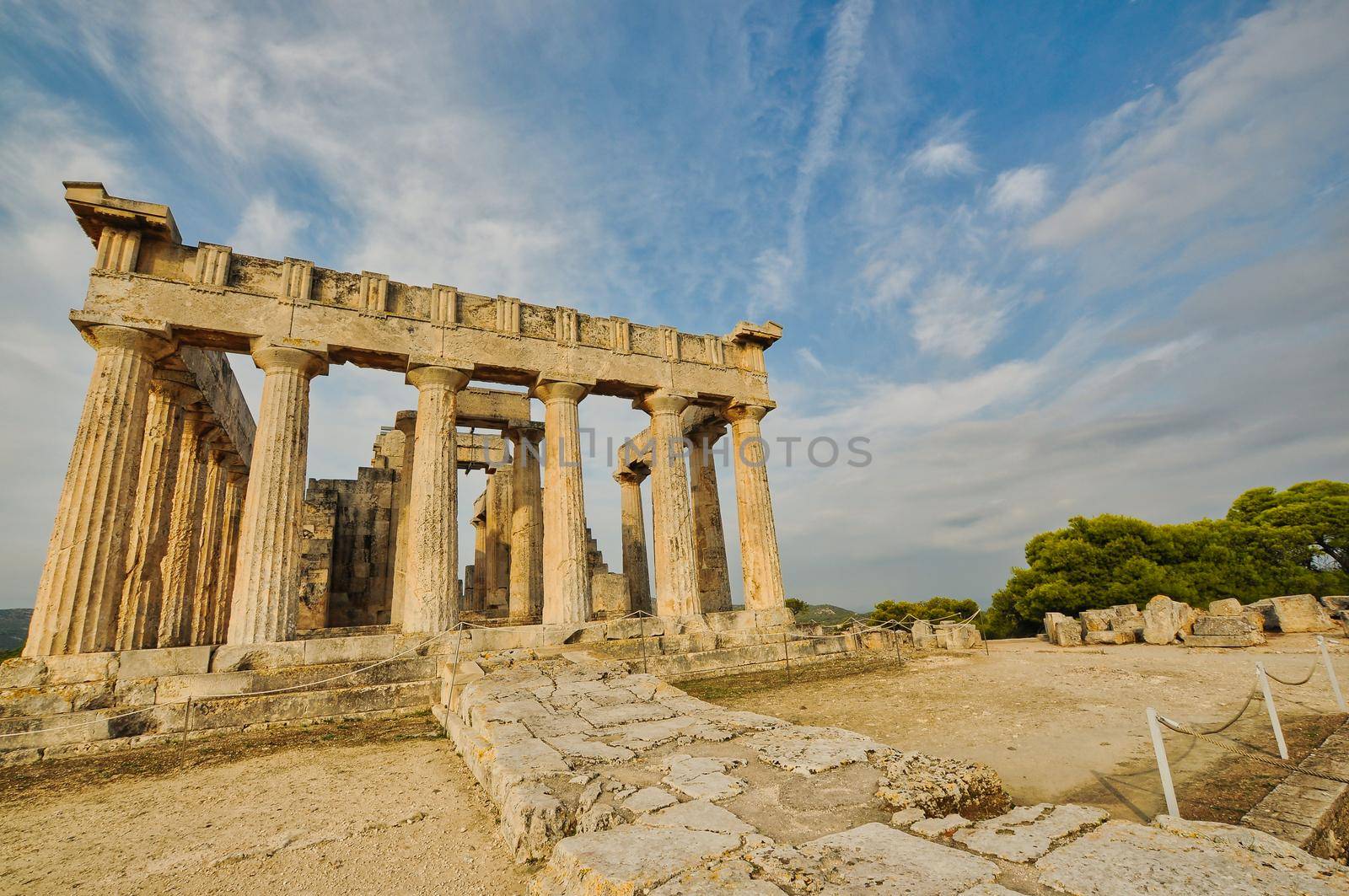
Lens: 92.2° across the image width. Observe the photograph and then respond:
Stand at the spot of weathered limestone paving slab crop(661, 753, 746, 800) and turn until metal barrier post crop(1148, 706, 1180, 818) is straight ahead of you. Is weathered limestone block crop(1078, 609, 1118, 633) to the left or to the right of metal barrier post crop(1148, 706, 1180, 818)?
left

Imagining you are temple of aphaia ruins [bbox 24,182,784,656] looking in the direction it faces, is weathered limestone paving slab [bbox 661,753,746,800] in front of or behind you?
in front

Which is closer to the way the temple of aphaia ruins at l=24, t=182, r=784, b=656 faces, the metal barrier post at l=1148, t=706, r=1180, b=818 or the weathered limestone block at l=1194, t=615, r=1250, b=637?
the metal barrier post

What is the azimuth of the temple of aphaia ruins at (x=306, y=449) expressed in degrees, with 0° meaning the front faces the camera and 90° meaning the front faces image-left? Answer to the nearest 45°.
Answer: approximately 0°

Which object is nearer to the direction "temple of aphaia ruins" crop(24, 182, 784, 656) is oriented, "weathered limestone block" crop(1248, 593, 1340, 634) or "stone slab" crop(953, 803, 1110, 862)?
the stone slab

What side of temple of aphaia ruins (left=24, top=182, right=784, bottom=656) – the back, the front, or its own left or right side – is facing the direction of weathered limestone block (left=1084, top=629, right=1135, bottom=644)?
left

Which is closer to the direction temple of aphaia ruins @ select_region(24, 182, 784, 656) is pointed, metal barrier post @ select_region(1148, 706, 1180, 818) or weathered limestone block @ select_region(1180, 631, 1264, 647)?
the metal barrier post

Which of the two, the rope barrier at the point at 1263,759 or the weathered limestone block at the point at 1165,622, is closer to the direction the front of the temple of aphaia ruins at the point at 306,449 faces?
the rope barrier

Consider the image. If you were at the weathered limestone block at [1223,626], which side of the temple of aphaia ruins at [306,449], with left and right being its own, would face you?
left

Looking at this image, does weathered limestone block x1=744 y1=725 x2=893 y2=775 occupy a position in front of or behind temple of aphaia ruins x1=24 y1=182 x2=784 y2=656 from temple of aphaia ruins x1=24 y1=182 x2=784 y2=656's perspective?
in front
